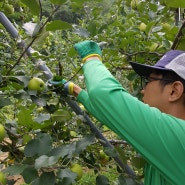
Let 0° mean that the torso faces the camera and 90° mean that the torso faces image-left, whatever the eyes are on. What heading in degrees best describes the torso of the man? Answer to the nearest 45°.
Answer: approximately 90°
